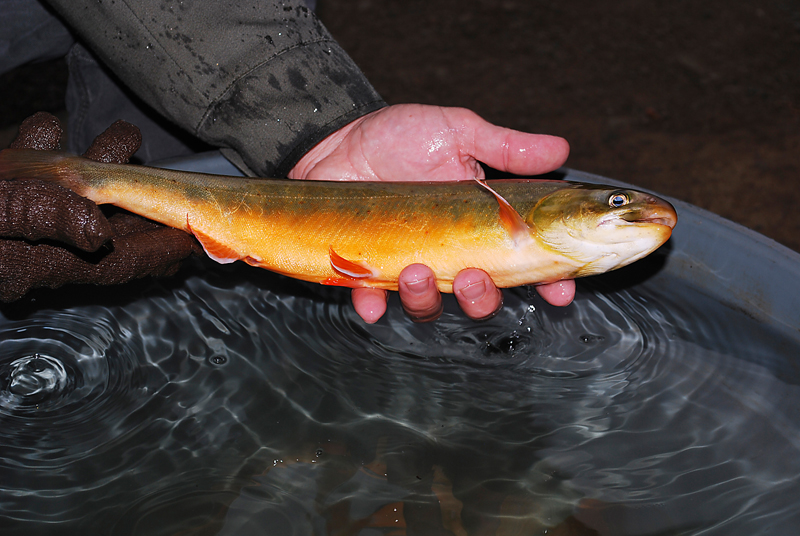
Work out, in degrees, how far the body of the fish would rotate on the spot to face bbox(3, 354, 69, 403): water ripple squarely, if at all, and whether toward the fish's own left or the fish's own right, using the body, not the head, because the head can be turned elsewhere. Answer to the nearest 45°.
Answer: approximately 180°

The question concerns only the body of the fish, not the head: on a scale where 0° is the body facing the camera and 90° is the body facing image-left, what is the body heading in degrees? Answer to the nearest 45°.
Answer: approximately 270°
